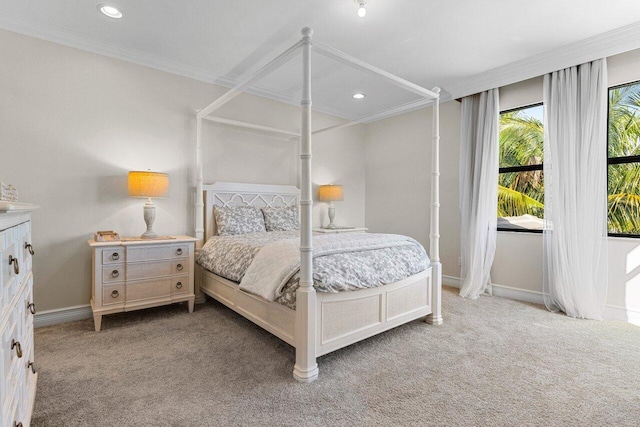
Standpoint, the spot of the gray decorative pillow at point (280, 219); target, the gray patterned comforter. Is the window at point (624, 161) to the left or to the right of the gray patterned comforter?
left

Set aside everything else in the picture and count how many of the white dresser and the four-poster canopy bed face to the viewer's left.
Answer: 0

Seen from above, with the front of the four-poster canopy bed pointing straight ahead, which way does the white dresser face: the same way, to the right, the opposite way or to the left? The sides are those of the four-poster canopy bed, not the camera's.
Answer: to the left

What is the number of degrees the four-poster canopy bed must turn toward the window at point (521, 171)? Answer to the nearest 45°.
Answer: approximately 90° to its left

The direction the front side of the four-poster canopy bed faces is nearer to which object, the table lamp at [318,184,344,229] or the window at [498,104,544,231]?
the window

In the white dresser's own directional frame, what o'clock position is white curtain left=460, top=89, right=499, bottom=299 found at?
The white curtain is roughly at 12 o'clock from the white dresser.

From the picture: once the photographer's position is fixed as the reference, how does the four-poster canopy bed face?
facing the viewer and to the right of the viewer

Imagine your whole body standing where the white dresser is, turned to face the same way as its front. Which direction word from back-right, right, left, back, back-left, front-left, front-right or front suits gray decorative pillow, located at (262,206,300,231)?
front-left

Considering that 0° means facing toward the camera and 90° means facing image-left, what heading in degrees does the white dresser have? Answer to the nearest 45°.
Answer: approximately 270°

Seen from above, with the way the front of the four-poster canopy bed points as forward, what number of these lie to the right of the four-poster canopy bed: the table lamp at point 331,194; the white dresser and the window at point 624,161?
1

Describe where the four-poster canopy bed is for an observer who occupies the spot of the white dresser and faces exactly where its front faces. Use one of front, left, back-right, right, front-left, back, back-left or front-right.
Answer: front

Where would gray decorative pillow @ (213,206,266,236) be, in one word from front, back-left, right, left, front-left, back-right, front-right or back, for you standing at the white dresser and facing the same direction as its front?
front-left

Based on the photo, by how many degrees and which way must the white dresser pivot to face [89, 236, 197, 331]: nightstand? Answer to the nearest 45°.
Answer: approximately 45° to its left
